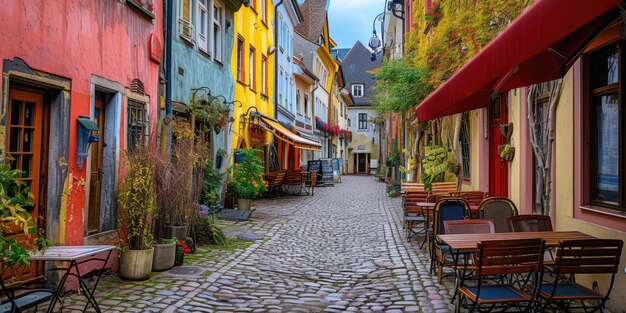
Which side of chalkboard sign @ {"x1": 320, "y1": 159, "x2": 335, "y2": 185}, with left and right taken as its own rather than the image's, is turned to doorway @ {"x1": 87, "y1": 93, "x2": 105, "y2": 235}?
front

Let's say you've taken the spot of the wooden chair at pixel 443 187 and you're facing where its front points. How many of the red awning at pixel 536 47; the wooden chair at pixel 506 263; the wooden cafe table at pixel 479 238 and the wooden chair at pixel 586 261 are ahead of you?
4

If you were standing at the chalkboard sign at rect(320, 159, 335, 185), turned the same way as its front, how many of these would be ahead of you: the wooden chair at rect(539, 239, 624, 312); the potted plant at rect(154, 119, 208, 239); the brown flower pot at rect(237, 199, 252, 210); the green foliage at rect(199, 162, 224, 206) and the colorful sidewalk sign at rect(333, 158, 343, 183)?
4

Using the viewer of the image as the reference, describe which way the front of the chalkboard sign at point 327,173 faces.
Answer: facing the viewer

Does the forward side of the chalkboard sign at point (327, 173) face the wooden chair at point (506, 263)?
yes

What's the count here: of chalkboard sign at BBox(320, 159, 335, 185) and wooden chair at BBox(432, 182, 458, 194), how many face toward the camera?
2

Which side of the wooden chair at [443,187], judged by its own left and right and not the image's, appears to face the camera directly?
front

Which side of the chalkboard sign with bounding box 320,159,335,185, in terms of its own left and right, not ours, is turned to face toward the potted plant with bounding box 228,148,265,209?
front

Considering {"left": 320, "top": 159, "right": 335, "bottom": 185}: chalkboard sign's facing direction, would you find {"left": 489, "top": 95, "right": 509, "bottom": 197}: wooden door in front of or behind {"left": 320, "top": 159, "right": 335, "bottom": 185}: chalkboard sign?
in front

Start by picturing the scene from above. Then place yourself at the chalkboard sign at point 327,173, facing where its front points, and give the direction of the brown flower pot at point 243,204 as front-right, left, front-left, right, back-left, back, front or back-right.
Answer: front

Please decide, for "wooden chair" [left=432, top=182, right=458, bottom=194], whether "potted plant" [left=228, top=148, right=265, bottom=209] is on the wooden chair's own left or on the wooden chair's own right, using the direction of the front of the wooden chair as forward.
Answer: on the wooden chair's own right

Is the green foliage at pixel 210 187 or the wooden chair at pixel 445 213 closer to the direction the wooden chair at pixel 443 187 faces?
the wooden chair
